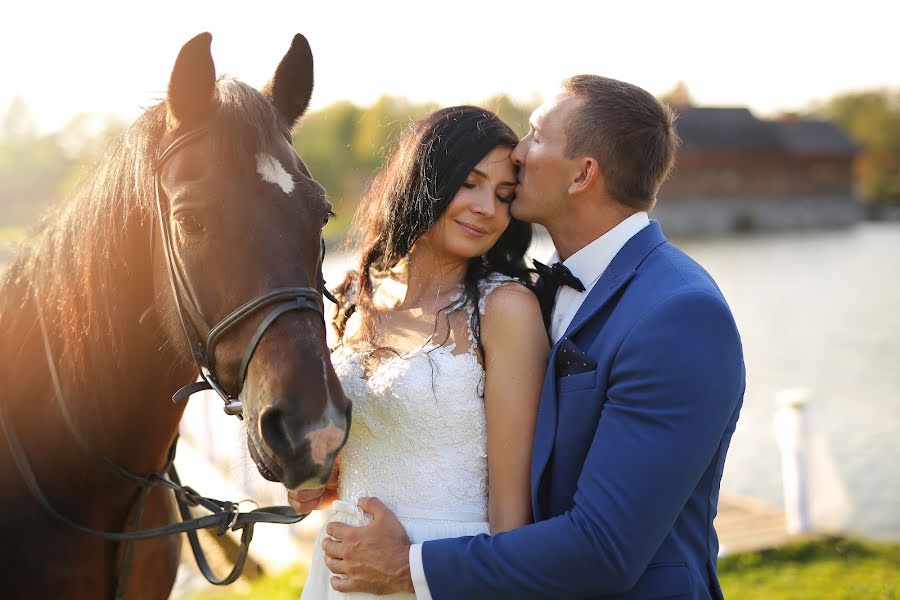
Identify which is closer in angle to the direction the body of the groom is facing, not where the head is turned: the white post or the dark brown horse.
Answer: the dark brown horse

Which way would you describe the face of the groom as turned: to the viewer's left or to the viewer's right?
to the viewer's left

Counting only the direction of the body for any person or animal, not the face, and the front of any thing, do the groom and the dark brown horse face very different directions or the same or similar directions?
very different directions

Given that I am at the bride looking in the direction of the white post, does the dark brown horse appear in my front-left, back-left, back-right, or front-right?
back-left

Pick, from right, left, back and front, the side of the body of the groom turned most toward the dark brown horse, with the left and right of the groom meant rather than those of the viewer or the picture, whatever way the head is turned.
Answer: front

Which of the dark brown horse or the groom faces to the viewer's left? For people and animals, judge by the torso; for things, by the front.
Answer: the groom

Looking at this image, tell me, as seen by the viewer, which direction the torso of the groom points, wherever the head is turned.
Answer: to the viewer's left

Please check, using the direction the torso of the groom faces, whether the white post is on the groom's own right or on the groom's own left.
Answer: on the groom's own right

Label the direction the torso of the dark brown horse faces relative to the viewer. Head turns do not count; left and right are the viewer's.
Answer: facing the viewer and to the right of the viewer

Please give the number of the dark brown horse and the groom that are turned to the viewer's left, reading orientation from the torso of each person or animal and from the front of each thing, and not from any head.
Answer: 1
